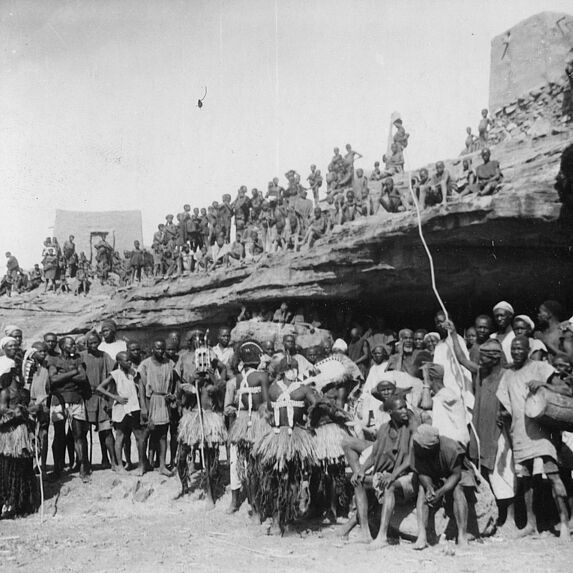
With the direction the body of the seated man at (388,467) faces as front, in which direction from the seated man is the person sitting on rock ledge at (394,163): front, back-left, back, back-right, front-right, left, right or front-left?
back-right

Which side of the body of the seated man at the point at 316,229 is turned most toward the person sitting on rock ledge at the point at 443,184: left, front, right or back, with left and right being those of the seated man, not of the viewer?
left

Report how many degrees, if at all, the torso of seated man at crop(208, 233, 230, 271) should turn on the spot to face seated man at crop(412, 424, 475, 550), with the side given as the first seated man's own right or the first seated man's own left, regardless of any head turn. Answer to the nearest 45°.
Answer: approximately 45° to the first seated man's own left

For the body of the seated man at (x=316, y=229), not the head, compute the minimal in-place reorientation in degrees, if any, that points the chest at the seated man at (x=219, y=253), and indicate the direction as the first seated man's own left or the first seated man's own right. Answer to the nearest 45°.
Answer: approximately 90° to the first seated man's own right

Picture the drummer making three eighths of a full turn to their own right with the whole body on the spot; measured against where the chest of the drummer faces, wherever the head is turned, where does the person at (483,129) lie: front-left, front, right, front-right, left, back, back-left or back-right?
front-right

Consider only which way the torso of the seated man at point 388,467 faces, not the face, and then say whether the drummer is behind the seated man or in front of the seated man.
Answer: behind

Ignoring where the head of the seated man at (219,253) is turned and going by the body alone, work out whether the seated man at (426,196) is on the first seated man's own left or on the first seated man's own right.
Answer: on the first seated man's own left

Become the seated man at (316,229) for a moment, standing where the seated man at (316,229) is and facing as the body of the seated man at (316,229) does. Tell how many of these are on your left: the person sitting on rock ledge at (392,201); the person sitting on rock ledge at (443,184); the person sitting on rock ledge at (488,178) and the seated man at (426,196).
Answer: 4

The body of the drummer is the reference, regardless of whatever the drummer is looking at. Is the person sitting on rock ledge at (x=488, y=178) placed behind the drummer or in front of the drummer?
behind

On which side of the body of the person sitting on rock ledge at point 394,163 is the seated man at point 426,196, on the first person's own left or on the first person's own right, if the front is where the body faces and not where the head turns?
on the first person's own left
